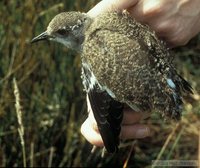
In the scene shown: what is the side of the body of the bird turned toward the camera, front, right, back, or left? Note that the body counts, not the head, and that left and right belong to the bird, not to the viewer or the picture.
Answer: left
